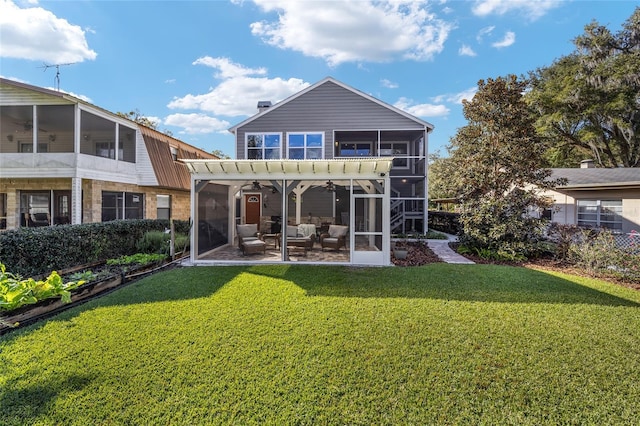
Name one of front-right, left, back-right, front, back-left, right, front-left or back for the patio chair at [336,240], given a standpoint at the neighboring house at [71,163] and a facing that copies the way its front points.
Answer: front-left

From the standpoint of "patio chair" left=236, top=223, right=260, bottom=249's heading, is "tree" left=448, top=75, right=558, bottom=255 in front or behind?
in front

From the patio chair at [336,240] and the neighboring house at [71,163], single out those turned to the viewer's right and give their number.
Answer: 0

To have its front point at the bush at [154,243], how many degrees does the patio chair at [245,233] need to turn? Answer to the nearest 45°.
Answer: approximately 135° to its right

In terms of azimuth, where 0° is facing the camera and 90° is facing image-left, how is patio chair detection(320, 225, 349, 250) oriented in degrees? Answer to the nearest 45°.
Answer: approximately 45°

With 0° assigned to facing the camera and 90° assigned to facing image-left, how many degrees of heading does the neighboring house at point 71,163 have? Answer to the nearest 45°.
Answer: approximately 0°

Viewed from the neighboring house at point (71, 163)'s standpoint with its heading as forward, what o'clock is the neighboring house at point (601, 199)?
the neighboring house at point (601, 199) is roughly at 10 o'clock from the neighboring house at point (71, 163).

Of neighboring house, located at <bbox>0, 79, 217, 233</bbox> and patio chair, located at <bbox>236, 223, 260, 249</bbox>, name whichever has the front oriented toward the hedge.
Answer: the neighboring house
